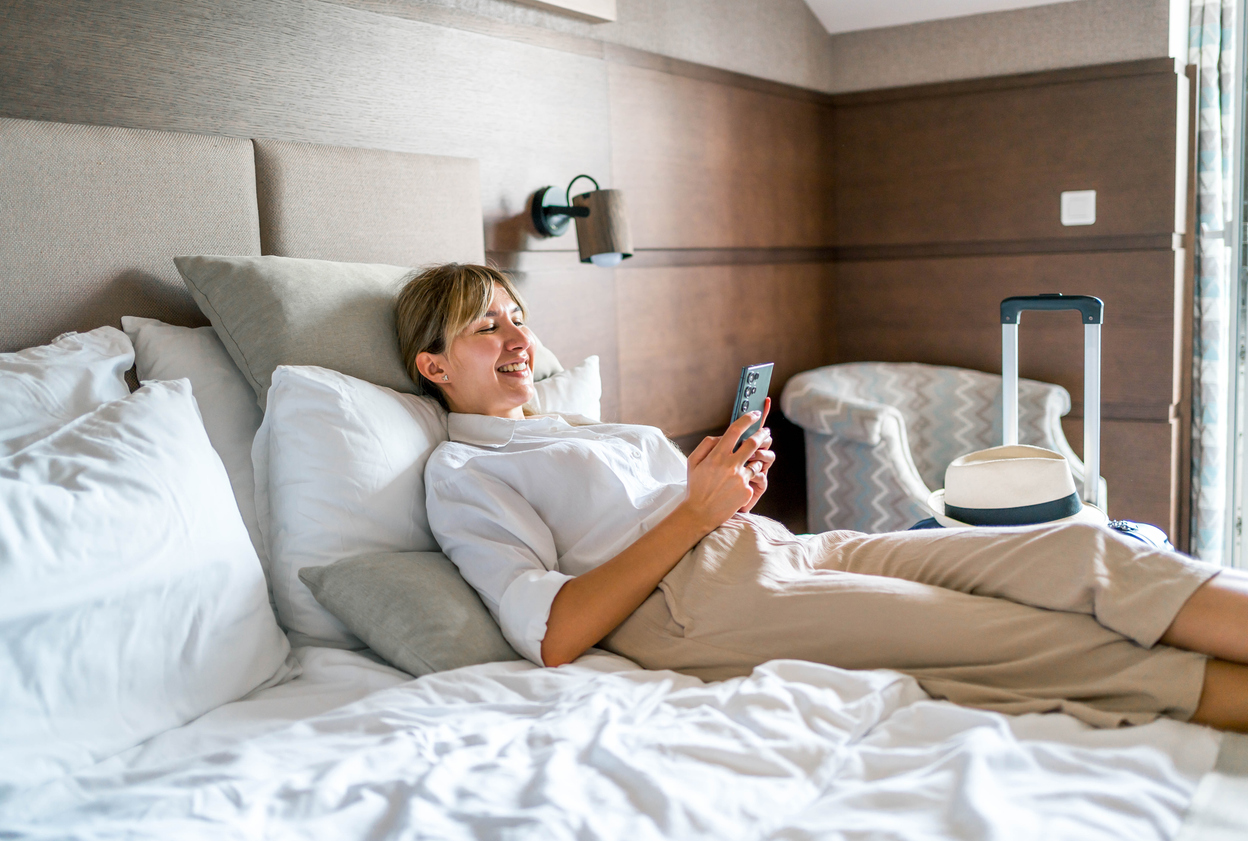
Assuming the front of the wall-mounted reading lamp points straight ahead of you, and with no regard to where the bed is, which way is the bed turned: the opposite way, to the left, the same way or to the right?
the same way

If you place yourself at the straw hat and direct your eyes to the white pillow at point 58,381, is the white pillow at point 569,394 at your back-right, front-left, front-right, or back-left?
front-right

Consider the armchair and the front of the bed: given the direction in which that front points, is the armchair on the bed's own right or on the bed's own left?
on the bed's own left

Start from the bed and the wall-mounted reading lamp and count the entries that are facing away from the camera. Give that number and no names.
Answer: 0

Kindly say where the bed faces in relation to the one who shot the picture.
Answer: facing the viewer and to the right of the viewer

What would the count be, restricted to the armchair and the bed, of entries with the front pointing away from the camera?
0

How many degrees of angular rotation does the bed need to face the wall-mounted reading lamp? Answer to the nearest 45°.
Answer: approximately 135° to its left
